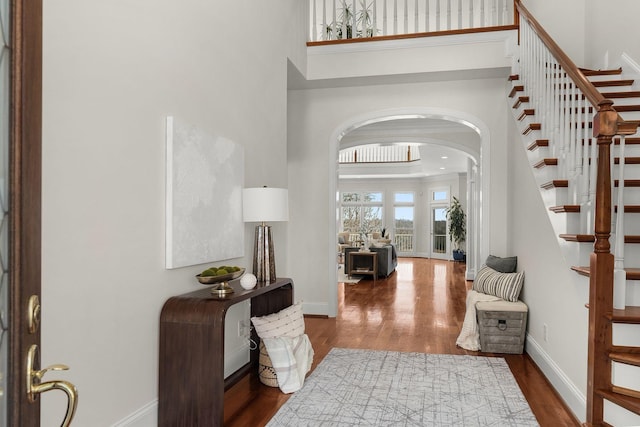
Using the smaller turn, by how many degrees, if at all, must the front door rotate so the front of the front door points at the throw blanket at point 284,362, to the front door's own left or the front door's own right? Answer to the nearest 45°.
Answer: approximately 90° to the front door's own left

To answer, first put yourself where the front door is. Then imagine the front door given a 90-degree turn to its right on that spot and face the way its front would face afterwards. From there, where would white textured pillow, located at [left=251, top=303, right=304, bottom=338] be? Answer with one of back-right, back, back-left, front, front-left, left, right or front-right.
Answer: back

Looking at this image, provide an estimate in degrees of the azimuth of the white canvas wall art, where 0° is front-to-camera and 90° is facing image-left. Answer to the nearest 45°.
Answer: approximately 315°

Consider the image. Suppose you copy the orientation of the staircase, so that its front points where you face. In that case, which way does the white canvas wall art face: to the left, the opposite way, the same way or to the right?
to the left

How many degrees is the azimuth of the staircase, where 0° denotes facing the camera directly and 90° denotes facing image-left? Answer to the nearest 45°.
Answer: approximately 0°

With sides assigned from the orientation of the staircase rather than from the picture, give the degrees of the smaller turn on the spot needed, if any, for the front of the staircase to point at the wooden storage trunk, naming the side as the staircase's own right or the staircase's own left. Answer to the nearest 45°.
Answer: approximately 135° to the staircase's own right

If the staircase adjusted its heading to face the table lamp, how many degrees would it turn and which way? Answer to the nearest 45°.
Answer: approximately 90° to its right
